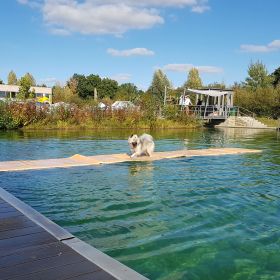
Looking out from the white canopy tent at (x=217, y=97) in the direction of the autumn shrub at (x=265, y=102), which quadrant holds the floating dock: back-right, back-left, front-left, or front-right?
back-right

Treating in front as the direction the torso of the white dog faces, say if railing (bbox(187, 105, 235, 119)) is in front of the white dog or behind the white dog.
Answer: behind

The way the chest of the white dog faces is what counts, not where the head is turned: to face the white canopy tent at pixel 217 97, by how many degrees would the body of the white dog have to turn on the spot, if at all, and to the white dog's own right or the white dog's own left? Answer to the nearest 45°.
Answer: approximately 135° to the white dog's own right

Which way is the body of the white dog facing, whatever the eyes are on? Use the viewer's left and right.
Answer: facing the viewer and to the left of the viewer

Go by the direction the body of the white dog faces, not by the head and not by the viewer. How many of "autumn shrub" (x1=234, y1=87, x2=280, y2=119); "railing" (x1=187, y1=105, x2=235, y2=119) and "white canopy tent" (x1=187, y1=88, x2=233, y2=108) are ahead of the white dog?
0

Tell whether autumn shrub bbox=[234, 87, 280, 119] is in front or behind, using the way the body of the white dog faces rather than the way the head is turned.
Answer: behind
